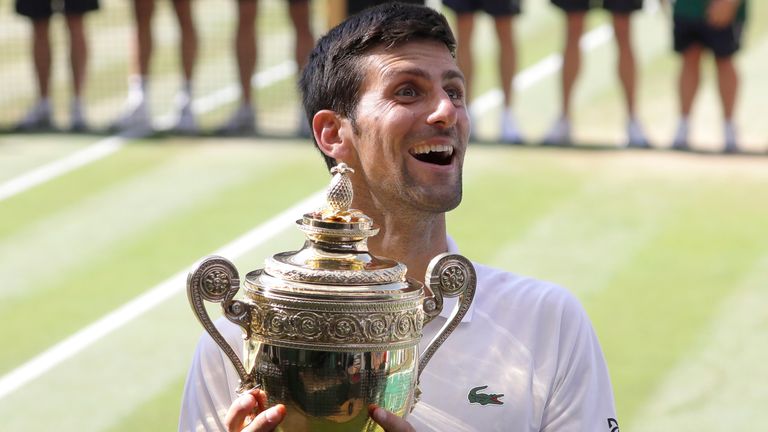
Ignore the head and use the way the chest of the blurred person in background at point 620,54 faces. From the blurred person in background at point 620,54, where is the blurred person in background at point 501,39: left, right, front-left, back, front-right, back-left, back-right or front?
right

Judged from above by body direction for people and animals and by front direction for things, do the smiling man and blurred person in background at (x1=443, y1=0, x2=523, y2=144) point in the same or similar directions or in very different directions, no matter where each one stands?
same or similar directions

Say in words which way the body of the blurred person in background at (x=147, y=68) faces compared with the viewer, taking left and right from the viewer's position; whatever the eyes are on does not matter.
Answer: facing the viewer and to the left of the viewer

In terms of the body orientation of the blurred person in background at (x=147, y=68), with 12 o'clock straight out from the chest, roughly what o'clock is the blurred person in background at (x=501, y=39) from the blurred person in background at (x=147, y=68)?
the blurred person in background at (x=501, y=39) is roughly at 8 o'clock from the blurred person in background at (x=147, y=68).

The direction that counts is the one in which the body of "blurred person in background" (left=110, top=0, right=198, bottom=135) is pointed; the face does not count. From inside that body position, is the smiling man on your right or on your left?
on your left

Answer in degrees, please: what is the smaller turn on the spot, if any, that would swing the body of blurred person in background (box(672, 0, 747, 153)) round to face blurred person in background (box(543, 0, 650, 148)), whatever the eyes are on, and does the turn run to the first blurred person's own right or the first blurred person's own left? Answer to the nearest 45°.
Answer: approximately 90° to the first blurred person's own right

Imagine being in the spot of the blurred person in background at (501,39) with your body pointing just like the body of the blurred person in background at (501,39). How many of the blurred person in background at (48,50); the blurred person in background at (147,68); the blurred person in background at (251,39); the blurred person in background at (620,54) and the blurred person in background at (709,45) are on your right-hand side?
3

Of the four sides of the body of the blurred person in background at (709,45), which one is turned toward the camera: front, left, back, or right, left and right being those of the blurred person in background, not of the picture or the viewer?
front

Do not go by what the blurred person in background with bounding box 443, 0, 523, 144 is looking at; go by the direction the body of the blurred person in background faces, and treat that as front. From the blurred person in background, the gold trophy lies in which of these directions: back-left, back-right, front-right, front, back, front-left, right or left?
front

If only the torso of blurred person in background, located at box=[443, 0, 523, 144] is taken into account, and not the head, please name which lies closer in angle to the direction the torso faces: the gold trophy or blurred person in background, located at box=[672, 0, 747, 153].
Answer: the gold trophy

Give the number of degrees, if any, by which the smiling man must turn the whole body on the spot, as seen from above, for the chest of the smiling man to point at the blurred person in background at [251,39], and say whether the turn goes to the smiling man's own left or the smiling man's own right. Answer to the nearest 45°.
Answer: approximately 180°

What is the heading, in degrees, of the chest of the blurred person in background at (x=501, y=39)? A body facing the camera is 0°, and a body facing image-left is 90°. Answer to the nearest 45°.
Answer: approximately 0°

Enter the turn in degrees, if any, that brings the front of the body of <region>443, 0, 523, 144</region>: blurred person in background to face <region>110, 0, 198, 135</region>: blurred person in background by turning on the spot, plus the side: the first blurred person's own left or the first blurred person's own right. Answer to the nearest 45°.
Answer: approximately 90° to the first blurred person's own right

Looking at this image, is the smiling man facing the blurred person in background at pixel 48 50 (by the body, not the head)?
no

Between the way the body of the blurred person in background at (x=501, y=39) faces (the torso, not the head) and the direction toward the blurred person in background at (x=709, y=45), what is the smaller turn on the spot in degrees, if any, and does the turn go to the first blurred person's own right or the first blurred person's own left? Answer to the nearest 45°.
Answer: approximately 90° to the first blurred person's own left

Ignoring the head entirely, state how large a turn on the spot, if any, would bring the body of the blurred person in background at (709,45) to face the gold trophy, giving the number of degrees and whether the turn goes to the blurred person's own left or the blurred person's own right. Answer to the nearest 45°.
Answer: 0° — they already face it

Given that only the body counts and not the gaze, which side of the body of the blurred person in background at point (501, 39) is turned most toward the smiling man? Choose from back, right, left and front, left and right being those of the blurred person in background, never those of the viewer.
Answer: front

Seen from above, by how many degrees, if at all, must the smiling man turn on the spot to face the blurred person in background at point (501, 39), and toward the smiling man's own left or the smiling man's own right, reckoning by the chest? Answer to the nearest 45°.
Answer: approximately 180°

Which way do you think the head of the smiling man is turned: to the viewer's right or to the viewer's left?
to the viewer's right

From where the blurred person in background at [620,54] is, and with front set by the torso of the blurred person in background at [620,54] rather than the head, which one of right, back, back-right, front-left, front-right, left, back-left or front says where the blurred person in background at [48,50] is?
right
